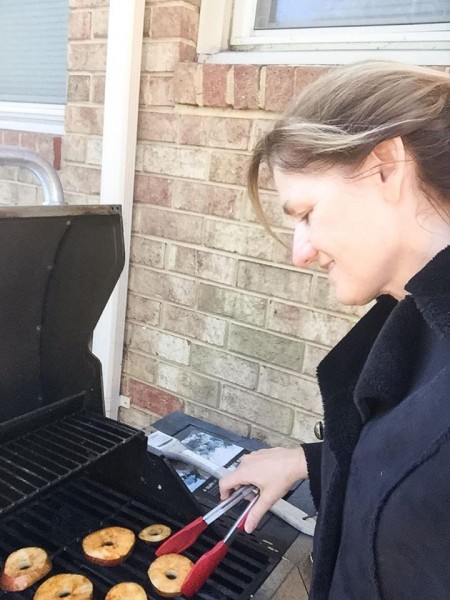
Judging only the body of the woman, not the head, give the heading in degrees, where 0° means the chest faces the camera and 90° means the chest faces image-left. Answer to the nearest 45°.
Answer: approximately 90°

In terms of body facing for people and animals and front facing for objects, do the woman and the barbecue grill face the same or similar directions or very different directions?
very different directions

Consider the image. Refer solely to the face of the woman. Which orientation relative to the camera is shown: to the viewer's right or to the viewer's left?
to the viewer's left

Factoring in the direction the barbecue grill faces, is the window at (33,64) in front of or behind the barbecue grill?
behind

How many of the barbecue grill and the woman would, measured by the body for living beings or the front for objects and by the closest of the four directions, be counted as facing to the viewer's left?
1

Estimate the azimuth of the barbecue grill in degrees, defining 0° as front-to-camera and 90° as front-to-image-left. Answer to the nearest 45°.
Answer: approximately 315°

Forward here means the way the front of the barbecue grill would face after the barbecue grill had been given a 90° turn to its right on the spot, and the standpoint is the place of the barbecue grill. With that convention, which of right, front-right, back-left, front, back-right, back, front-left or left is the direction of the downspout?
back-right
